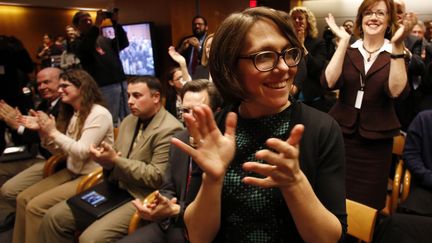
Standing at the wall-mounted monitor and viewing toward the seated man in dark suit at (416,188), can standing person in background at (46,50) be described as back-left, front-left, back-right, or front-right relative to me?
back-right

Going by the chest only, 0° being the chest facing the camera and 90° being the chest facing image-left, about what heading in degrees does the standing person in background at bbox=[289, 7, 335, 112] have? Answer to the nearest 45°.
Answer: approximately 45°

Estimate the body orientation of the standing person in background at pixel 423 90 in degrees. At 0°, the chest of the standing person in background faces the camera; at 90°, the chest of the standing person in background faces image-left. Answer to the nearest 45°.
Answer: approximately 45°

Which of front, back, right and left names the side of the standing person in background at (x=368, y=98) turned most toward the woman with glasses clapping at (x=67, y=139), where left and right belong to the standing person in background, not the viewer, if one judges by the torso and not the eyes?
right

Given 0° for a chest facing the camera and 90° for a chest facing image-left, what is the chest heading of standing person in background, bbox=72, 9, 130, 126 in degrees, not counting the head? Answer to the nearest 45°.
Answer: approximately 315°
